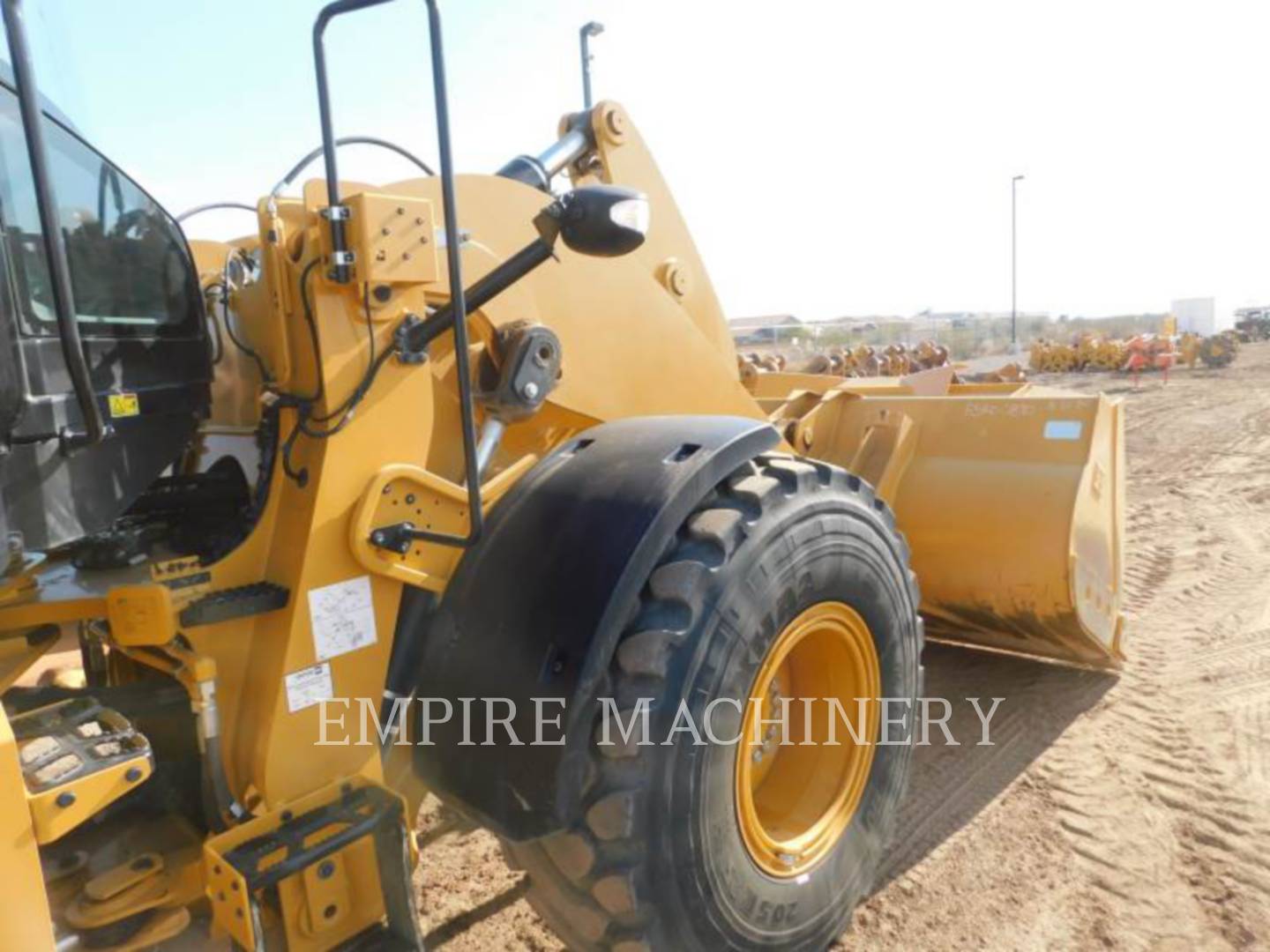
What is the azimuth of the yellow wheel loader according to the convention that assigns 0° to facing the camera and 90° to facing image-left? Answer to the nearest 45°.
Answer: approximately 225°
